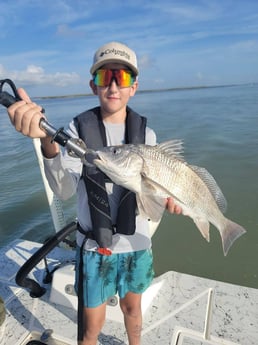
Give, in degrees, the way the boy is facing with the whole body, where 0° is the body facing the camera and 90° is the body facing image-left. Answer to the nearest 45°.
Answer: approximately 0°
